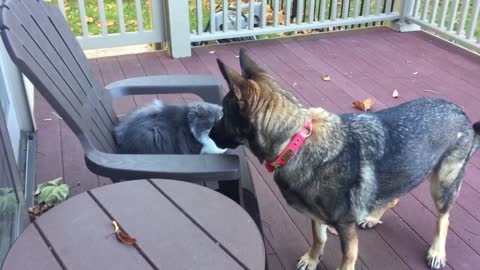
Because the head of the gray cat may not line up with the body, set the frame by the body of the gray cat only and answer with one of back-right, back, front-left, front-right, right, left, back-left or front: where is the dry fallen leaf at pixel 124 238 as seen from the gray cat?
right

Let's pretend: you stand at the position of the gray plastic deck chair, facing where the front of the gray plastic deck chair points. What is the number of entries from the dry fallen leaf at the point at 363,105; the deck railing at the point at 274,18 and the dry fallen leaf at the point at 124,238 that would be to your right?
1

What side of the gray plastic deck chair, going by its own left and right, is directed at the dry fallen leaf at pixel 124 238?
right

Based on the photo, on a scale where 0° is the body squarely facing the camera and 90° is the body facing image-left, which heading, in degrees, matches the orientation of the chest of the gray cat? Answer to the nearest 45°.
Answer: approximately 270°

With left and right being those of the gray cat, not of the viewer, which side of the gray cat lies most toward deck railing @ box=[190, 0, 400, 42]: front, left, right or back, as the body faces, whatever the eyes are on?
left

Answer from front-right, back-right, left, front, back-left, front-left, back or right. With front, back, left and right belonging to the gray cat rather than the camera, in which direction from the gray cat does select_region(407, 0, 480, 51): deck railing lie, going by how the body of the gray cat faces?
front-left

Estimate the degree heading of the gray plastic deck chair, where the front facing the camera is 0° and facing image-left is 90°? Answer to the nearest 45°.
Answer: approximately 270°

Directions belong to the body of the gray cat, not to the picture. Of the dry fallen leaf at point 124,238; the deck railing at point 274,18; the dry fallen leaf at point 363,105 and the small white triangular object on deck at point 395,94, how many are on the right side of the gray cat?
1

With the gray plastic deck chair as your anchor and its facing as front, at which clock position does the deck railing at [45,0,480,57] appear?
The deck railing is roughly at 10 o'clock from the gray plastic deck chair.

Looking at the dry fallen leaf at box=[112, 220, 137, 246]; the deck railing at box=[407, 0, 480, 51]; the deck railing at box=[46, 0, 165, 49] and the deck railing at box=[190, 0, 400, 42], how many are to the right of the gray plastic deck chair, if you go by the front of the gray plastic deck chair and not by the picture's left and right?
1

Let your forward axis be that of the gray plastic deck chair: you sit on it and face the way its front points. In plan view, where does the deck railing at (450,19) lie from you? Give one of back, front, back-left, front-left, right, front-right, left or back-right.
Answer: front-left

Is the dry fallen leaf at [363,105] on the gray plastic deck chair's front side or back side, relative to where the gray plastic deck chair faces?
on the front side

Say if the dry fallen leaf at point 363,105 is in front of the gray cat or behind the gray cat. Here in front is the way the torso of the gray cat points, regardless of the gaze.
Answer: in front

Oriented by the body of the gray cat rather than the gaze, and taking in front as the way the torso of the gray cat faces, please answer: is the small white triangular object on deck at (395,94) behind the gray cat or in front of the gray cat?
in front

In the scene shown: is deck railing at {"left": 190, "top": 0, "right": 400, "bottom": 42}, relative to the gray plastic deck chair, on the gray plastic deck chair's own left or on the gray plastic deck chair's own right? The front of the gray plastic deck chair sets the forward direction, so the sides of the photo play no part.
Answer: on the gray plastic deck chair's own left
